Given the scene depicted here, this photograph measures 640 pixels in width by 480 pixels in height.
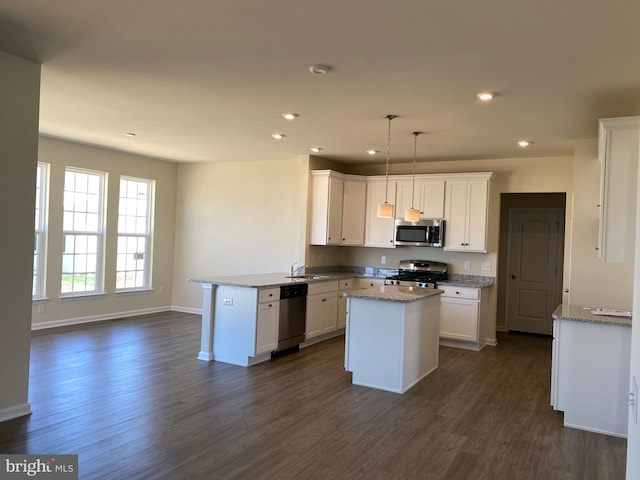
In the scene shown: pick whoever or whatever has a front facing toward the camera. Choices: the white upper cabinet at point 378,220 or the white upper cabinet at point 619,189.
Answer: the white upper cabinet at point 378,220

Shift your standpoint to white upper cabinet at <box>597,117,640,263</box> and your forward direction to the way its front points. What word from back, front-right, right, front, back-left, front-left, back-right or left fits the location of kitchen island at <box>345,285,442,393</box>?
front

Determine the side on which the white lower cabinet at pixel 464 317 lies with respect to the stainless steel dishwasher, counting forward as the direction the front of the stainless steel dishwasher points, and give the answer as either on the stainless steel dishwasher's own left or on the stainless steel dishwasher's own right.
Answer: on the stainless steel dishwasher's own left

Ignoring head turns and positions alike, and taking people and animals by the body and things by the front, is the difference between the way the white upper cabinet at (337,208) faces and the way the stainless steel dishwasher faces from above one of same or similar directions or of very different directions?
same or similar directions

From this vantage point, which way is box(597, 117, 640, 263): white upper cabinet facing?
to the viewer's left

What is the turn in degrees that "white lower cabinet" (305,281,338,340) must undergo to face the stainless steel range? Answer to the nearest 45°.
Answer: approximately 90° to its left

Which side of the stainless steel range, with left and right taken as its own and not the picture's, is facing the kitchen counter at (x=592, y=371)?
front

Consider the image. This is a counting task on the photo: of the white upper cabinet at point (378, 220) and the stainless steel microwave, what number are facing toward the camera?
2

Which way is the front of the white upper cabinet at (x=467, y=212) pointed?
toward the camera

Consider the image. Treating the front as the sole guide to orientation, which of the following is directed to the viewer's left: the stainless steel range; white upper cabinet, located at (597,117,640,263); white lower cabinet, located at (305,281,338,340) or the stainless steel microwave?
the white upper cabinet

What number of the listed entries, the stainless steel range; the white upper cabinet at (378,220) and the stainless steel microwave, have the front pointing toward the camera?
3

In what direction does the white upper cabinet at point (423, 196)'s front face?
toward the camera

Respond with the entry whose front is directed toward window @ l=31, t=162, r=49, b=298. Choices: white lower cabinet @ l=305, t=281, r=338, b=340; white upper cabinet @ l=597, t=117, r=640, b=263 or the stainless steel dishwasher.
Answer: the white upper cabinet

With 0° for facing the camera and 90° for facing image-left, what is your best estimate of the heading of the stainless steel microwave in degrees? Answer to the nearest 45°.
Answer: approximately 0°

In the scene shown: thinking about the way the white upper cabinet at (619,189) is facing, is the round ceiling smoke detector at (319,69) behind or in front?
in front

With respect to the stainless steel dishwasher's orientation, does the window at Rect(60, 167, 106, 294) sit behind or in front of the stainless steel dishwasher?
behind

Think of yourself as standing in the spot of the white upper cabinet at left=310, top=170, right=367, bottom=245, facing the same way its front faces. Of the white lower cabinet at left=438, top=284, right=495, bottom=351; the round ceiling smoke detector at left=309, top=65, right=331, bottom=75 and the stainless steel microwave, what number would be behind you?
0
